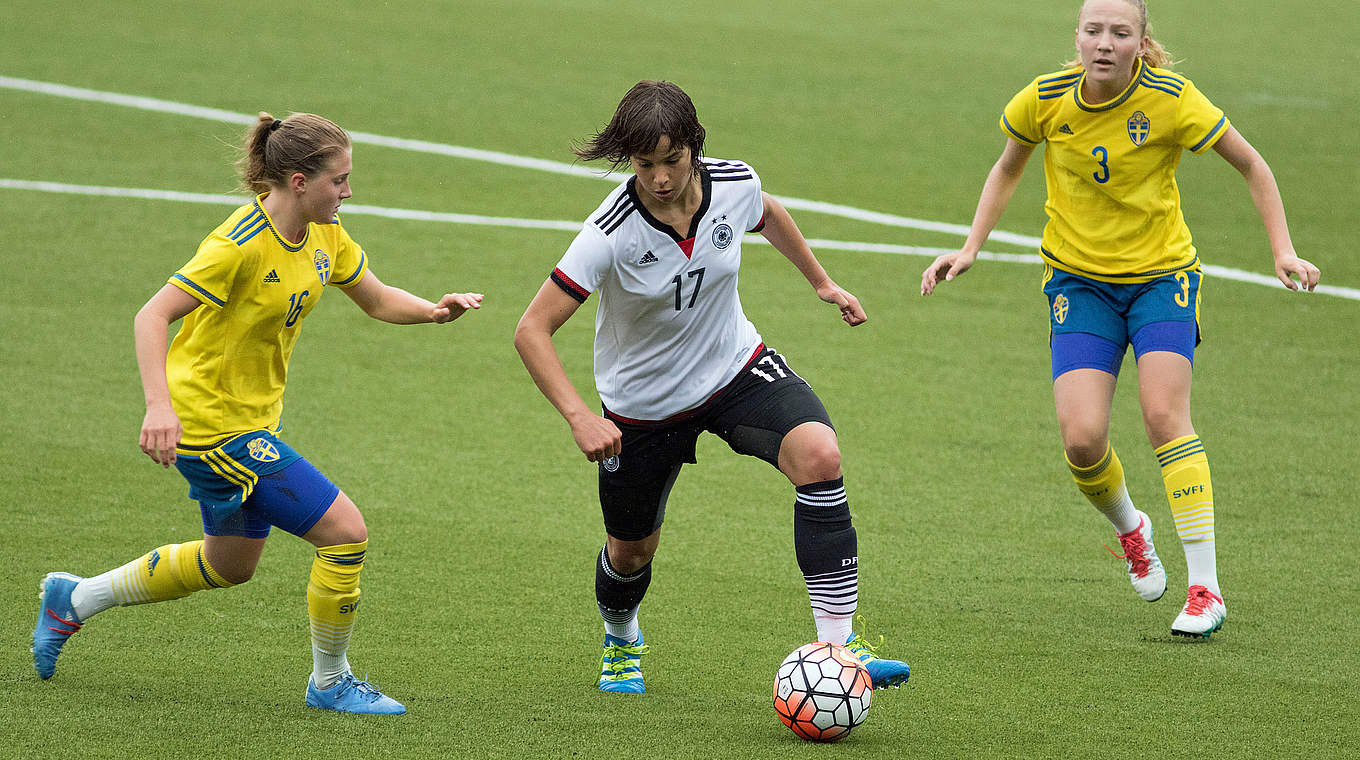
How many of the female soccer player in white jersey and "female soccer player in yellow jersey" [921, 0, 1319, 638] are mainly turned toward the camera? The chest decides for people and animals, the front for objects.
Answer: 2

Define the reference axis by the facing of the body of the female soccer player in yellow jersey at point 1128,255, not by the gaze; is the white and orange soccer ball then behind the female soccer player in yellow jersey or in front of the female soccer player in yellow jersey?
in front

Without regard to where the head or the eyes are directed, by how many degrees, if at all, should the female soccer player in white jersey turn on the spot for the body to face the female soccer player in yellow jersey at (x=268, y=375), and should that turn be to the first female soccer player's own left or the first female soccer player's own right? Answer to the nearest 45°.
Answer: approximately 90° to the first female soccer player's own right

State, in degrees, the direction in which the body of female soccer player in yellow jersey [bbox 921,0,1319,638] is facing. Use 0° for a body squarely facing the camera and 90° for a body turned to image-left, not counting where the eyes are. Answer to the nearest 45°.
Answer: approximately 0°

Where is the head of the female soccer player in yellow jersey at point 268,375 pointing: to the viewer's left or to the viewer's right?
to the viewer's right

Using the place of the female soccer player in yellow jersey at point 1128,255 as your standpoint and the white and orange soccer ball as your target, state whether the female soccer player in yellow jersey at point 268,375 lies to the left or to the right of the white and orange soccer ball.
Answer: right

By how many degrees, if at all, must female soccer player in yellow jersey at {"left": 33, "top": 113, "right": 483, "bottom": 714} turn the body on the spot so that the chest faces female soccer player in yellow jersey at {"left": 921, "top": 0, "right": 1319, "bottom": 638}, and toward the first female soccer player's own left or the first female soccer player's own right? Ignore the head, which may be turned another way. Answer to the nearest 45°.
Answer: approximately 45° to the first female soccer player's own left

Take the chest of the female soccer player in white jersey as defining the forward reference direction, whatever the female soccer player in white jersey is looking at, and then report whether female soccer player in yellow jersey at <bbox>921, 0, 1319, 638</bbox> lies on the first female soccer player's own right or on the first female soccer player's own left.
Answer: on the first female soccer player's own left

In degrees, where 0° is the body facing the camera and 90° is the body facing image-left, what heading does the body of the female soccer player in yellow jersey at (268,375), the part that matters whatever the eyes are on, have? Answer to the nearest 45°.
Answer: approximately 315°

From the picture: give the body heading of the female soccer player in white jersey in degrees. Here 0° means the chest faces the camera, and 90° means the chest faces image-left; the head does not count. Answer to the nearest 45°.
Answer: approximately 0°

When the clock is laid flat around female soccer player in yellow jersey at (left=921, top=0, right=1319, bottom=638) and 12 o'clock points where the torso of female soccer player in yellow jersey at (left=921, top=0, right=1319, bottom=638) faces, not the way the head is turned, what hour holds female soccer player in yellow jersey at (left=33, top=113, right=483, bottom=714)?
female soccer player in yellow jersey at (left=33, top=113, right=483, bottom=714) is roughly at 2 o'clock from female soccer player in yellow jersey at (left=921, top=0, right=1319, bottom=638).
